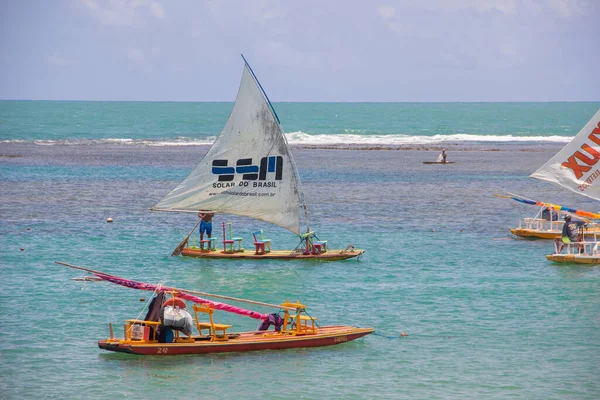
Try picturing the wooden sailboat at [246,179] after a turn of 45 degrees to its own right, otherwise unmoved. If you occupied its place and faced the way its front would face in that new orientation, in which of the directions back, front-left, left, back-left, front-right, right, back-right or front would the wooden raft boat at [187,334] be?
front-right

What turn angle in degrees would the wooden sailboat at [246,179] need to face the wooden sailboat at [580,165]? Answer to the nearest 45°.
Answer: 0° — it already faces it

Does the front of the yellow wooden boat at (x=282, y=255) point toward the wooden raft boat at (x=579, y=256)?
yes

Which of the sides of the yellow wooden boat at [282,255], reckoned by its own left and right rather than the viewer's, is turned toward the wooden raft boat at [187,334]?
right

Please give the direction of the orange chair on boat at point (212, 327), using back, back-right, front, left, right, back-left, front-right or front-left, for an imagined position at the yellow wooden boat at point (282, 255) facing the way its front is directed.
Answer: right

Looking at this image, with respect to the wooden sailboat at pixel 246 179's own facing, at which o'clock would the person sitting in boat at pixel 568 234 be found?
The person sitting in boat is roughly at 12 o'clock from the wooden sailboat.

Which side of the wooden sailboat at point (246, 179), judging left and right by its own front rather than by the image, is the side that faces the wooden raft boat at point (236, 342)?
right

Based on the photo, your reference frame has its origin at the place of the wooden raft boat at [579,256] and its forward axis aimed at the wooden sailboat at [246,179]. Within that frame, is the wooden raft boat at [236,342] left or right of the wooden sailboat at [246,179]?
left

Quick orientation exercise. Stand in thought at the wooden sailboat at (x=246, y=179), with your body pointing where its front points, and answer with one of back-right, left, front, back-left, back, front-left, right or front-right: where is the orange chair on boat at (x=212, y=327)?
right

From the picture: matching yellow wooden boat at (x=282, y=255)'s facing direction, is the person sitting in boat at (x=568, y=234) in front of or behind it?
in front

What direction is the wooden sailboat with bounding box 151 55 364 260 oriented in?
to the viewer's right
